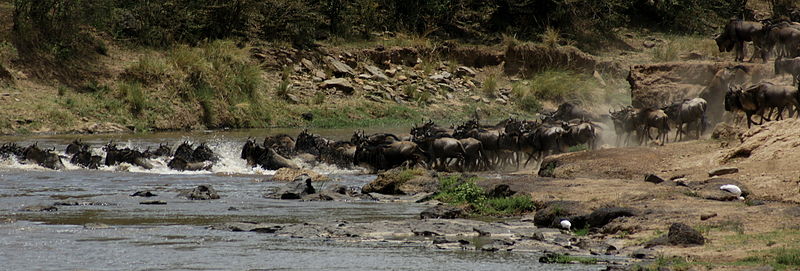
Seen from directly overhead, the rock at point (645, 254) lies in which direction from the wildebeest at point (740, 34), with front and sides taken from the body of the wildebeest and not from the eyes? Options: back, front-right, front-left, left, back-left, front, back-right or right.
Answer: left

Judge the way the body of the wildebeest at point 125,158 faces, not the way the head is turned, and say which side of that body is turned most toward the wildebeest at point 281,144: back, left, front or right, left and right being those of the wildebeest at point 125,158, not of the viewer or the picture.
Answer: back

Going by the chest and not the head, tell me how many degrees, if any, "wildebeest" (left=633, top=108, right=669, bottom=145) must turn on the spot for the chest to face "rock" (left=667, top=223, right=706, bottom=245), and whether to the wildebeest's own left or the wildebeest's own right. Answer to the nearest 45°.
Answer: approximately 90° to the wildebeest's own left

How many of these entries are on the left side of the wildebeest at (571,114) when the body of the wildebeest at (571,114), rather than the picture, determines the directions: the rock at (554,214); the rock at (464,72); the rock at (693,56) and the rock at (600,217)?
2

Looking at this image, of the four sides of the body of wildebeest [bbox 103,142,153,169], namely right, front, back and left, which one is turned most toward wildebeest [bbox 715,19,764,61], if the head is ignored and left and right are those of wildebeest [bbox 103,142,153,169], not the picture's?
back

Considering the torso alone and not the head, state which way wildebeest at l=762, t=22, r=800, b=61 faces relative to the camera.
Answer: to the viewer's left

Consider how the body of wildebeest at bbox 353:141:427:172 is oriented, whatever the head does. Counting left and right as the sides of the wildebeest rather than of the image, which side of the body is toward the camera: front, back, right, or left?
left

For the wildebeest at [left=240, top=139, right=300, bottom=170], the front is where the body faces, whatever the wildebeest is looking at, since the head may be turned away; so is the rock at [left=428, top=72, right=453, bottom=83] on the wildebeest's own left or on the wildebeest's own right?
on the wildebeest's own right

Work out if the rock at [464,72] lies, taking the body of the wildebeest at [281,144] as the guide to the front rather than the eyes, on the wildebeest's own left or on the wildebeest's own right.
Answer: on the wildebeest's own right

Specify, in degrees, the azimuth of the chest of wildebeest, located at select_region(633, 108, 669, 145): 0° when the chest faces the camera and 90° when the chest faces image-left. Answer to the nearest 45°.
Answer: approximately 90°

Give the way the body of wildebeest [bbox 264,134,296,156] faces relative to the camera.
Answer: to the viewer's left

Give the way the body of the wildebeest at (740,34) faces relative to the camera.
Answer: to the viewer's left

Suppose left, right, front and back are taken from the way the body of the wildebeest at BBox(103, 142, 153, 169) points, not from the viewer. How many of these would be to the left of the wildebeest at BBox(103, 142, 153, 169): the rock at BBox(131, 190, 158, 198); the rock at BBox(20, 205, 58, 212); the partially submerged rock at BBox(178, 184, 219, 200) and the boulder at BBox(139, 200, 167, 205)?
4
